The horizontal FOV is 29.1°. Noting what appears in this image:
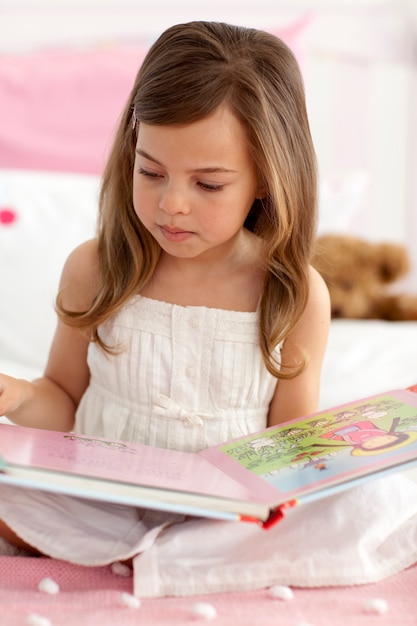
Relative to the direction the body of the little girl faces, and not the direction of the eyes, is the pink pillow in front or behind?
behind

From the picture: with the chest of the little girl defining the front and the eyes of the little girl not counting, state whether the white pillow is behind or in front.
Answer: behind

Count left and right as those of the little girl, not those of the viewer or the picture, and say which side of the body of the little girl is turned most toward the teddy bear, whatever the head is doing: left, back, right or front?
back

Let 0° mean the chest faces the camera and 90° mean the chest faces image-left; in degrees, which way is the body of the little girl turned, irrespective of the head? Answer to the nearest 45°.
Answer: approximately 0°

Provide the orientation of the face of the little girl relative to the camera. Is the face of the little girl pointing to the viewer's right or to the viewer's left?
to the viewer's left
